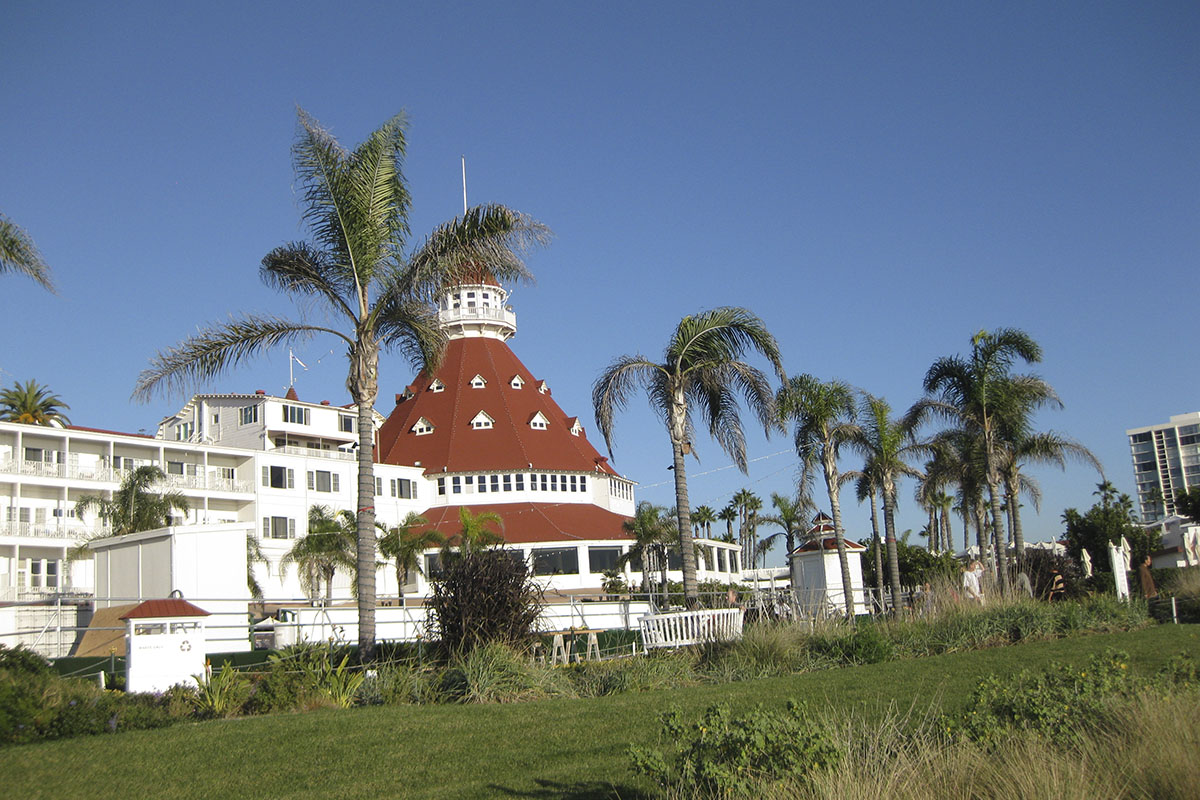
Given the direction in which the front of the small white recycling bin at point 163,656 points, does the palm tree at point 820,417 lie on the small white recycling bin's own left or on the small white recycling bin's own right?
on the small white recycling bin's own left

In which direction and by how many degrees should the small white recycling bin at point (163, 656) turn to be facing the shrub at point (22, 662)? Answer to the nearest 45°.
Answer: approximately 45° to its right

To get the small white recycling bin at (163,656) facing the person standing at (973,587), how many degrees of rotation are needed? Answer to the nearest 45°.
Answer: approximately 90° to its left

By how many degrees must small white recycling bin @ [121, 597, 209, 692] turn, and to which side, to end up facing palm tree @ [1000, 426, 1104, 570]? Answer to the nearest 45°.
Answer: approximately 135° to its left

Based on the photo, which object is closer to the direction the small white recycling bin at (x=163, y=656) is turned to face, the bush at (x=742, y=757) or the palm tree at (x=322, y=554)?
the bush

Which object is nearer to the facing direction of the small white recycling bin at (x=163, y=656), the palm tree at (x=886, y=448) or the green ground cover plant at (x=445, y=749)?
the green ground cover plant

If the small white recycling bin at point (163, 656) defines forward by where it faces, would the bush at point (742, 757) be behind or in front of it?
in front

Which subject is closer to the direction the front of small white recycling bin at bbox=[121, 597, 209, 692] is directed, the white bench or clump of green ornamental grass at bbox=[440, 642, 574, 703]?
the clump of green ornamental grass

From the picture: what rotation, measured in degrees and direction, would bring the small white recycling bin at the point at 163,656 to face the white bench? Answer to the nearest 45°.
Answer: approximately 90° to its left

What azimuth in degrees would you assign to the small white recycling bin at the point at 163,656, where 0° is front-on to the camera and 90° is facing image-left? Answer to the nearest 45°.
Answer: approximately 0°

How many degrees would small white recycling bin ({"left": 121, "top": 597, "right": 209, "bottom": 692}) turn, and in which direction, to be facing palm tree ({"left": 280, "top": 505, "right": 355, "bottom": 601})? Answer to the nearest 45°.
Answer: approximately 180°

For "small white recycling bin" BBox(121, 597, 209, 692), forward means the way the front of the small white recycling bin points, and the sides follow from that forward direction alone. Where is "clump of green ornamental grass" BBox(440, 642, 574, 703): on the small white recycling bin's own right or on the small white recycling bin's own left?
on the small white recycling bin's own left

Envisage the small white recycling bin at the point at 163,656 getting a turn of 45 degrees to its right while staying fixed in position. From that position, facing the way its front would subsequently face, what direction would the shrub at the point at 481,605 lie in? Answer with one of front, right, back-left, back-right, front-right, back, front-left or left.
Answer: back-left

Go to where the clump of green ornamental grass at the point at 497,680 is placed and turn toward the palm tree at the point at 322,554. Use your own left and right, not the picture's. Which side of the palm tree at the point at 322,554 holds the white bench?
right
